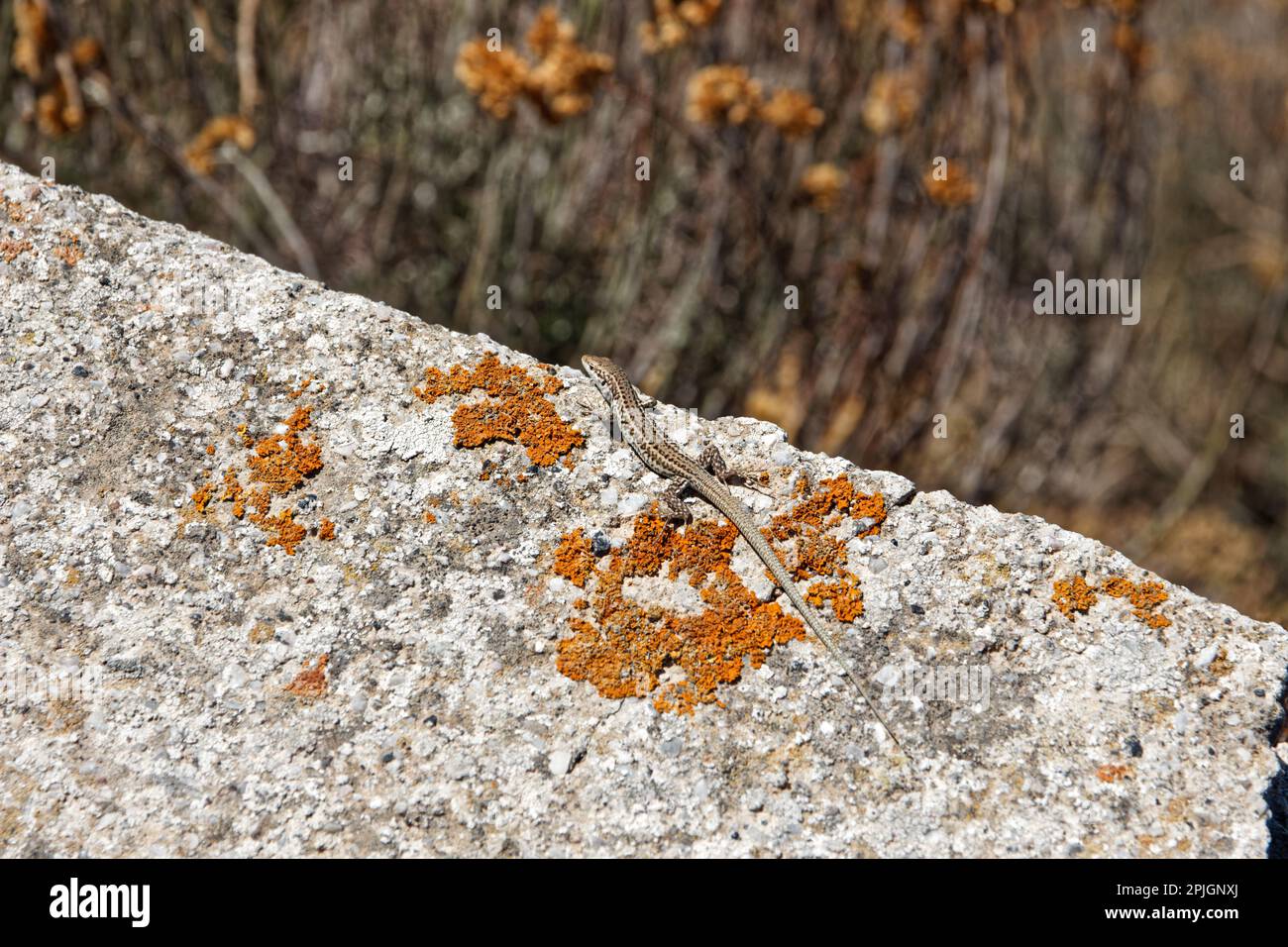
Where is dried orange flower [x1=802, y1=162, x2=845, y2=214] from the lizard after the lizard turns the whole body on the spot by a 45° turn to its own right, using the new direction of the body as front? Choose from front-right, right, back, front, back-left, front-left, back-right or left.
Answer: front

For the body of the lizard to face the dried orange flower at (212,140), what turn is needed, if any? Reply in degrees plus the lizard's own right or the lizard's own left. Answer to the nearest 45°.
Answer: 0° — it already faces it

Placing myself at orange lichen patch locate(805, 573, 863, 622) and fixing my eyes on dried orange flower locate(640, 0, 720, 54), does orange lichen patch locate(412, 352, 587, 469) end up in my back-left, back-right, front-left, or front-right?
front-left

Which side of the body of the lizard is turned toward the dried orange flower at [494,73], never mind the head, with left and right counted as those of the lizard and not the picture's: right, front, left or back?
front

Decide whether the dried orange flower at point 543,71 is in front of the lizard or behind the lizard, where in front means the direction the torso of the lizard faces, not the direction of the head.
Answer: in front

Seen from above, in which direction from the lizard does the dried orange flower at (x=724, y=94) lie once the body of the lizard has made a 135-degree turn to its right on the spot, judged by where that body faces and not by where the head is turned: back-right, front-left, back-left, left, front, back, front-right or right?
left

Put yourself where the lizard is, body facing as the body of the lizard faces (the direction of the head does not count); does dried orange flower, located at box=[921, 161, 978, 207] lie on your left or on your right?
on your right

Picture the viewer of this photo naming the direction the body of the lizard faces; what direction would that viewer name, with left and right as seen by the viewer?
facing away from the viewer and to the left of the viewer

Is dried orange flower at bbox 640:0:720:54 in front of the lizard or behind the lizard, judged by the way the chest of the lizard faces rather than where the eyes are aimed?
in front

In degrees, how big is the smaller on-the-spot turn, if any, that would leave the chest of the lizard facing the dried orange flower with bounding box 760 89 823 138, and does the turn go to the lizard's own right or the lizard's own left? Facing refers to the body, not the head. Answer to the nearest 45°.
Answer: approximately 45° to the lizard's own right

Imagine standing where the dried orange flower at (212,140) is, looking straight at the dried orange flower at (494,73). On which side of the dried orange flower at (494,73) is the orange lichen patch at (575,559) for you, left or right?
right

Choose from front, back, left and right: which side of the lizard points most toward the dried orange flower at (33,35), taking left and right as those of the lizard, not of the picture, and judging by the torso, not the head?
front

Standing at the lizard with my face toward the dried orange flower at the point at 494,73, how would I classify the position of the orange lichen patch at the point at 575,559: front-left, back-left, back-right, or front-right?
back-left
